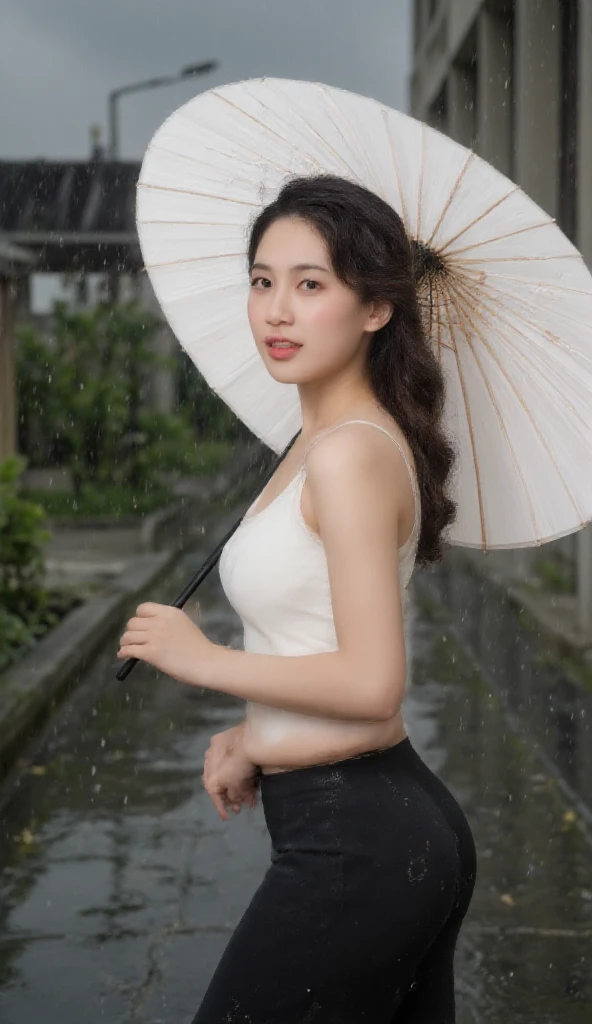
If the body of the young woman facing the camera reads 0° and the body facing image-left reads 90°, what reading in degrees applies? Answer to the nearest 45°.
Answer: approximately 90°

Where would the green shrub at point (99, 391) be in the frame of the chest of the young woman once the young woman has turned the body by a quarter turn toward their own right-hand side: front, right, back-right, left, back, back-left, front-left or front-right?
front

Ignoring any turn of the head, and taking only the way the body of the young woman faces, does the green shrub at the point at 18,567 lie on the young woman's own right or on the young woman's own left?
on the young woman's own right
